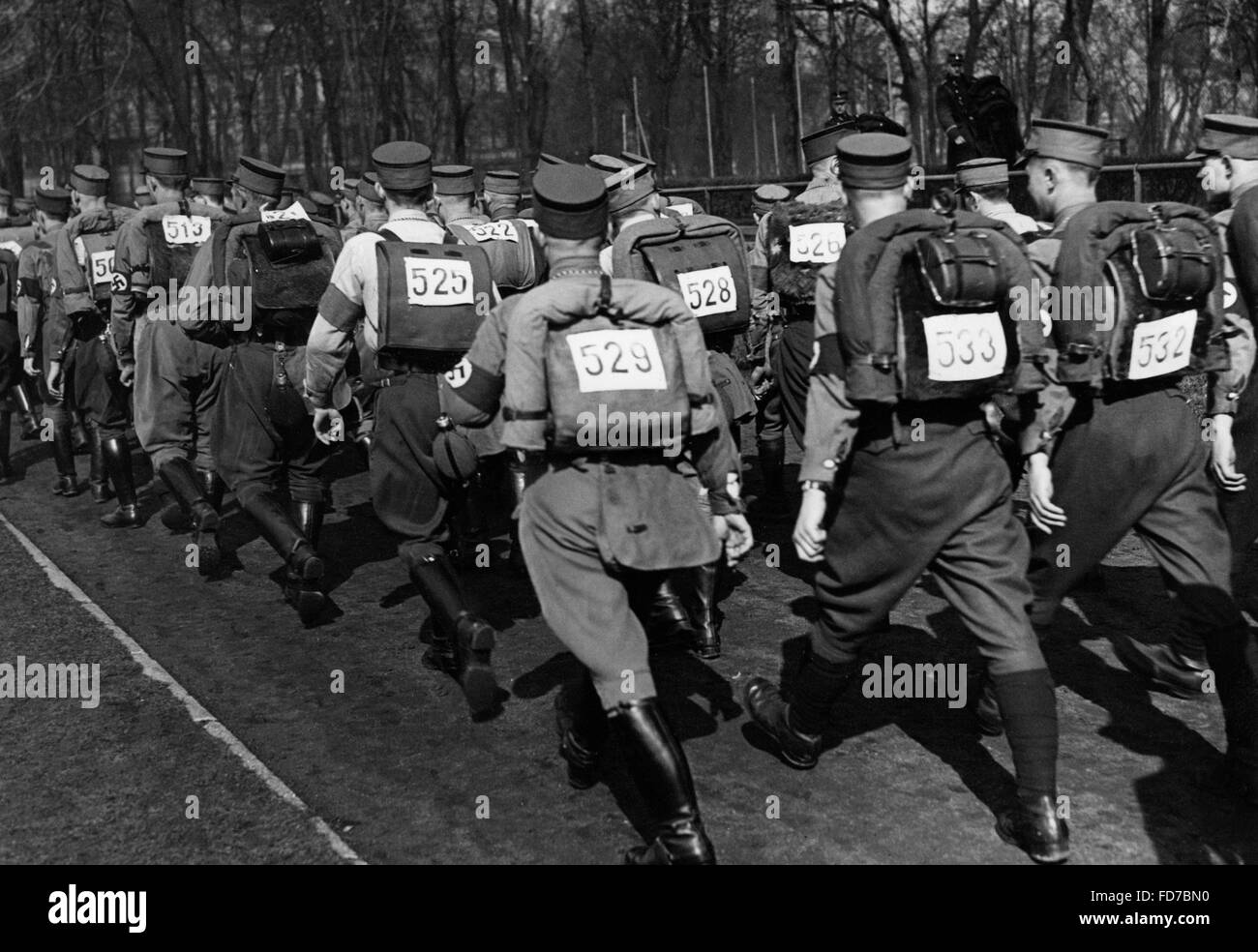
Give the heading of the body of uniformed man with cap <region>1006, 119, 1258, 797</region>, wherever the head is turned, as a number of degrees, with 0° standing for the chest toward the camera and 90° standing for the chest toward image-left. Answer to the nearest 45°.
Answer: approximately 135°

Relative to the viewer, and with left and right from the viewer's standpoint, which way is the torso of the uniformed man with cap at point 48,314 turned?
facing away from the viewer and to the left of the viewer

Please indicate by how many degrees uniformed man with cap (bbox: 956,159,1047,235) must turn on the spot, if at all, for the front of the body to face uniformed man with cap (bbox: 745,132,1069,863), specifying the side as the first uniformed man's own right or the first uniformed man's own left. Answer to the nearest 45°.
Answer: approximately 135° to the first uniformed man's own left

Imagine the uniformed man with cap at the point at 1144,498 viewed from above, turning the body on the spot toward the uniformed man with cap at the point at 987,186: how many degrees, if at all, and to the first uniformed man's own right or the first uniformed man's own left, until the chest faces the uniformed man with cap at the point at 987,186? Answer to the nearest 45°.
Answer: approximately 45° to the first uniformed man's own right

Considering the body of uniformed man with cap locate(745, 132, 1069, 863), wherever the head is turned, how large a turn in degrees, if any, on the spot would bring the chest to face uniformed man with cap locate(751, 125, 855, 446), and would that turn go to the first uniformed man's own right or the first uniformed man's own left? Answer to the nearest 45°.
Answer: approximately 45° to the first uniformed man's own right

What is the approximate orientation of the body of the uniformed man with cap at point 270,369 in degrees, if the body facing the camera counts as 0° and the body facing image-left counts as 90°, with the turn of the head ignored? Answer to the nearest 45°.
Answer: approximately 135°

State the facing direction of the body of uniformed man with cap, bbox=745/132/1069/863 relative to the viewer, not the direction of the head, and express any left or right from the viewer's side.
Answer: facing away from the viewer and to the left of the viewer

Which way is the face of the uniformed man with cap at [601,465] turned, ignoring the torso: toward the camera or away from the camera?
away from the camera

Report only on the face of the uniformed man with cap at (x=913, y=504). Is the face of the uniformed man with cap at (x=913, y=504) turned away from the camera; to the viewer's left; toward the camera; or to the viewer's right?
away from the camera

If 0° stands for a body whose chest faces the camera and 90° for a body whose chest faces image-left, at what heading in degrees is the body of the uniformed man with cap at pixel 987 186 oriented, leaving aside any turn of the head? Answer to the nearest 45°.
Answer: approximately 135°

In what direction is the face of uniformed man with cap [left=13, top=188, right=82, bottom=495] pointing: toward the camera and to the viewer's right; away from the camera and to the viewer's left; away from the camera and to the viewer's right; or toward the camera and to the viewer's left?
away from the camera and to the viewer's left

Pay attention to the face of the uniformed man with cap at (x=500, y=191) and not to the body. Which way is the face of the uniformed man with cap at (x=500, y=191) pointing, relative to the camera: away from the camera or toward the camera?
away from the camera
